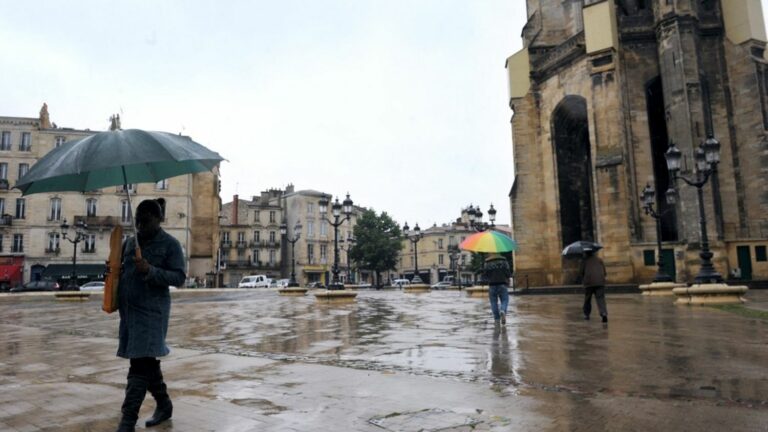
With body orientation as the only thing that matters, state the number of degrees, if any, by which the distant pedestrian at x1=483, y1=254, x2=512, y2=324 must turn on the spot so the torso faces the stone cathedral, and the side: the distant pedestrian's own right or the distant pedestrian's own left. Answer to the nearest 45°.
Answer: approximately 45° to the distant pedestrian's own right

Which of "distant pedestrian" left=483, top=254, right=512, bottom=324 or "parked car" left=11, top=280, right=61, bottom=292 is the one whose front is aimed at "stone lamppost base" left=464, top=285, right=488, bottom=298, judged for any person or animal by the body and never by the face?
the distant pedestrian

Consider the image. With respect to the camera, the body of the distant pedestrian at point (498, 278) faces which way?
away from the camera

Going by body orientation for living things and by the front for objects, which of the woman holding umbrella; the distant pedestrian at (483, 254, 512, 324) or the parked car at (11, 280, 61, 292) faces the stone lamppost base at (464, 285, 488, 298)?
the distant pedestrian

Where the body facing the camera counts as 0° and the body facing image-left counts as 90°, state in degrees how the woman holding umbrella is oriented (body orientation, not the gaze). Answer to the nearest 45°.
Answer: approximately 45°

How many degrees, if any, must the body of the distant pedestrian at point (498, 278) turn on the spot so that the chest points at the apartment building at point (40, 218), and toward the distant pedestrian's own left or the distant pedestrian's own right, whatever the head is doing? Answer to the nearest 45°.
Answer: approximately 45° to the distant pedestrian's own left

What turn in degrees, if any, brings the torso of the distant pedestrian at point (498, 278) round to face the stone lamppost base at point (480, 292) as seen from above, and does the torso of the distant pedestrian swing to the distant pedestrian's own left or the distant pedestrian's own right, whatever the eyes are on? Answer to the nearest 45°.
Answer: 0° — they already face it

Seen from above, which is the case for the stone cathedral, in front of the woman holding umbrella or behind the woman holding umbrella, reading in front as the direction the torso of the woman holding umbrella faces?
behind
